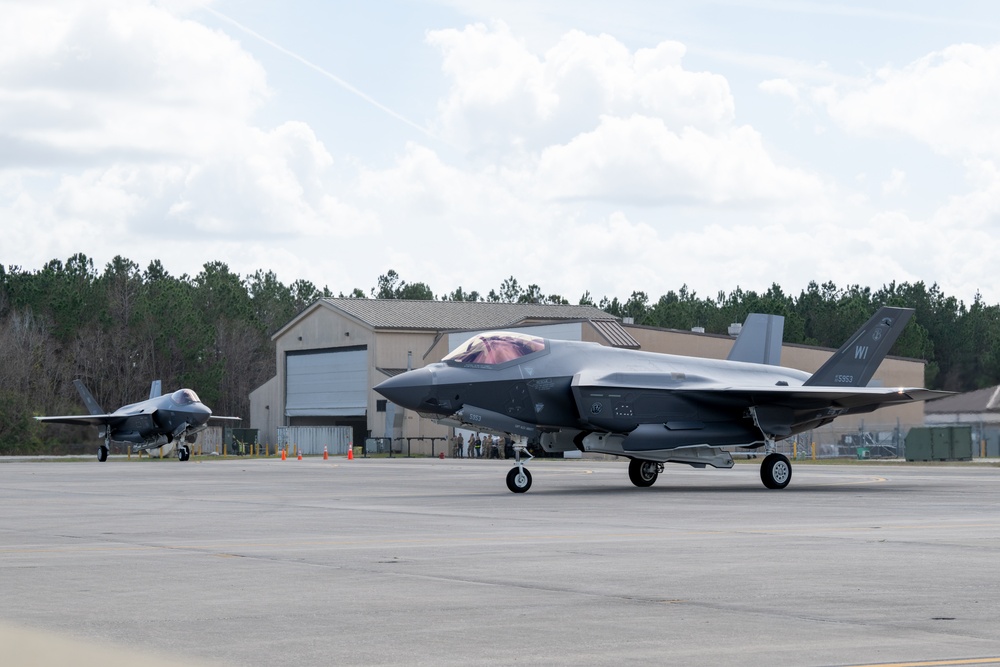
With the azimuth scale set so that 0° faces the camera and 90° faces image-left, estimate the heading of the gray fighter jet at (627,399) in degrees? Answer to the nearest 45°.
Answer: approximately 45°
